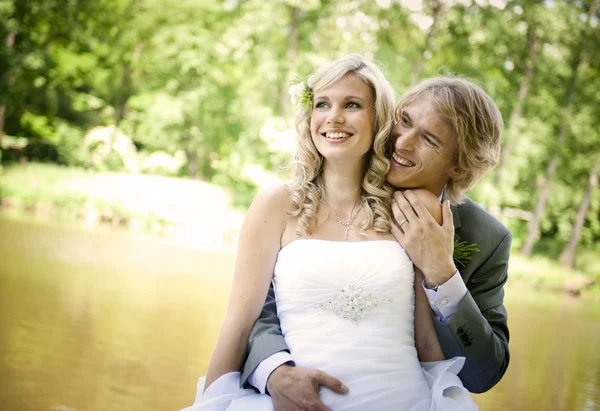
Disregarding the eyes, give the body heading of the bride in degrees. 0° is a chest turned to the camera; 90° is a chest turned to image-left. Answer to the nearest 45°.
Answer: approximately 0°

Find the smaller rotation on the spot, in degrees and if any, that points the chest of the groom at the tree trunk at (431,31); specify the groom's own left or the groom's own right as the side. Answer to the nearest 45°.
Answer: approximately 135° to the groom's own right

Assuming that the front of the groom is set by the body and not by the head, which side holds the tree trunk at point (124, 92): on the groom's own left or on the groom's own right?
on the groom's own right

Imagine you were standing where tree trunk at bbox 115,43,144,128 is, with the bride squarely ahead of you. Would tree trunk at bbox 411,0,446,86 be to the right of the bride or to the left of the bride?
left

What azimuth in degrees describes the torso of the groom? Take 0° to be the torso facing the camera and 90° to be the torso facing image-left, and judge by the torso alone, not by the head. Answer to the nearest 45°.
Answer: approximately 45°

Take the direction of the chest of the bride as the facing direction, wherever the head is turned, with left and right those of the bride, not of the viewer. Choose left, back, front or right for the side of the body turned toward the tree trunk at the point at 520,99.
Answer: back

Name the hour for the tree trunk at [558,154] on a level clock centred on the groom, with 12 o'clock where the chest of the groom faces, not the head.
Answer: The tree trunk is roughly at 5 o'clock from the groom.

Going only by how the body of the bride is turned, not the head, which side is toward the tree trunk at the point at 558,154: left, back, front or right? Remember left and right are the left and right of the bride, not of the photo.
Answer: back

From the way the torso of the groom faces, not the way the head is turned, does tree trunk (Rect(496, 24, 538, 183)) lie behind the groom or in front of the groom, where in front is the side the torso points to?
behind
